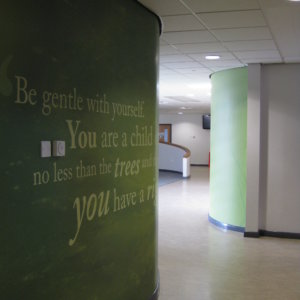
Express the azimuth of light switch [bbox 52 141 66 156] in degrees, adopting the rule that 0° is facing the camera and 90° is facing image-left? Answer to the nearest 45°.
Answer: approximately 315°
